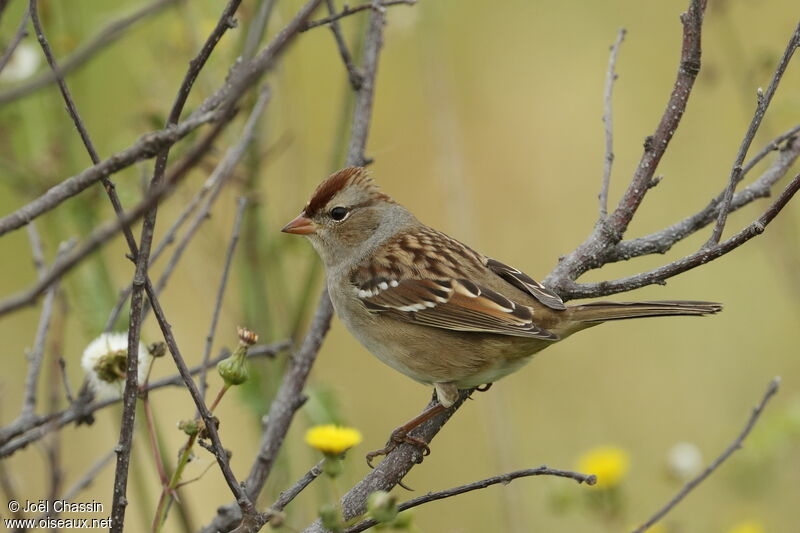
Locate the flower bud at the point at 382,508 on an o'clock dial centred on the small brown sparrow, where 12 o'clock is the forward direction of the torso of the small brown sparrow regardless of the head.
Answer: The flower bud is roughly at 9 o'clock from the small brown sparrow.

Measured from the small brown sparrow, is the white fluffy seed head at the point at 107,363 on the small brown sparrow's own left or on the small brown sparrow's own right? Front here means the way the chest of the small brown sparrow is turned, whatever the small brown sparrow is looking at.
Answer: on the small brown sparrow's own right

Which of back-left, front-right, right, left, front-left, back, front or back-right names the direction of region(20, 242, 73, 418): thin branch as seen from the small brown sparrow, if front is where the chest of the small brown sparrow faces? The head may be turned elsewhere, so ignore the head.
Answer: front-left

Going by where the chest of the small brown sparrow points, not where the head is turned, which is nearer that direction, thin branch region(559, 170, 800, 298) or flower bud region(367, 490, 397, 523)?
the flower bud

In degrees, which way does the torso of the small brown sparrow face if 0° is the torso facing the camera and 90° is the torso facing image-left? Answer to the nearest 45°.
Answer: approximately 90°
